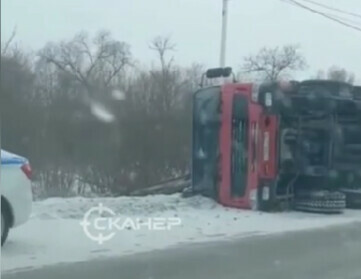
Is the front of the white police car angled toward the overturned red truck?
no
